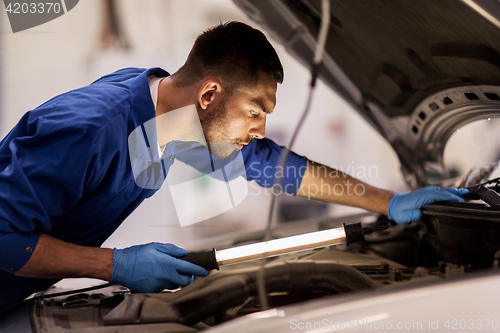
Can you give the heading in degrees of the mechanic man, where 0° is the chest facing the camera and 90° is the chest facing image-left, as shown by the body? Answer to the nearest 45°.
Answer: approximately 270°

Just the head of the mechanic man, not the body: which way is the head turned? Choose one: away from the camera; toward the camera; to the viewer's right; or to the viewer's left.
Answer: to the viewer's right
